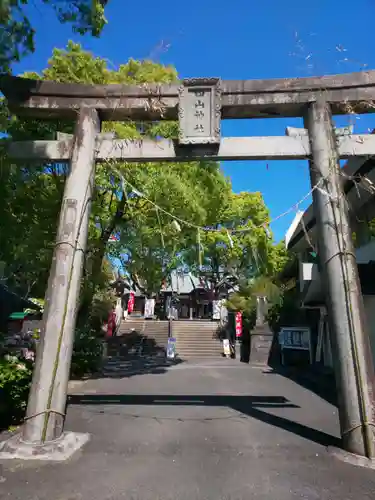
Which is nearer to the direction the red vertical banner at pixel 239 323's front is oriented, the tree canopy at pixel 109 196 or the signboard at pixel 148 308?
the tree canopy

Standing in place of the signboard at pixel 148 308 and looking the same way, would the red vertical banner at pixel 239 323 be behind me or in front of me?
in front

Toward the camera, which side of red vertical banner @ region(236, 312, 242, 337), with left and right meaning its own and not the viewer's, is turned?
front

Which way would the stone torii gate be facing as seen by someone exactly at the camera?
facing the viewer

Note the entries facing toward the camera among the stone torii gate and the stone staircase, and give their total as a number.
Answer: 2

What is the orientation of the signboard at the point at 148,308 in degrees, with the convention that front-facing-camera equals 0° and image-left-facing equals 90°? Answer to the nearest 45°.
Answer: approximately 0°

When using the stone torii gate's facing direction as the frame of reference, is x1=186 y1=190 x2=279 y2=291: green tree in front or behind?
behind
